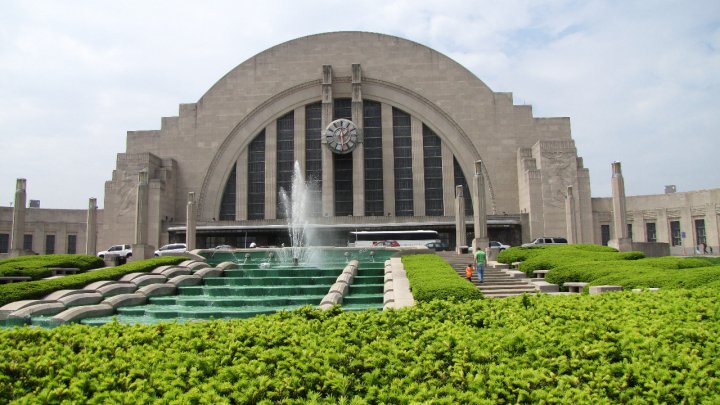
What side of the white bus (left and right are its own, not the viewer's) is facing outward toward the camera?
left

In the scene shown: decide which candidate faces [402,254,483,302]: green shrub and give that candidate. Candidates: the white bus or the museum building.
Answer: the museum building

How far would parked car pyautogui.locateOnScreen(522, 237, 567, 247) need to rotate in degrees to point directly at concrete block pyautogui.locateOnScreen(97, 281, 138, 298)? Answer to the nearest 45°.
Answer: approximately 45° to its left

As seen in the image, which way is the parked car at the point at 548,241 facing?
to the viewer's left

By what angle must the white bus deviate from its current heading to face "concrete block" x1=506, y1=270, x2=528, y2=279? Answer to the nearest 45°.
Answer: approximately 90° to its left

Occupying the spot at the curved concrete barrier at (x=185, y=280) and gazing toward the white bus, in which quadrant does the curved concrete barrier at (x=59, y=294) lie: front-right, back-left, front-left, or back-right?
back-left

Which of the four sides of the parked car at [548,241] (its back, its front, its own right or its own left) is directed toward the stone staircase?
left

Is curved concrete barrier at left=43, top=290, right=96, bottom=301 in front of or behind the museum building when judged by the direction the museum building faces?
in front

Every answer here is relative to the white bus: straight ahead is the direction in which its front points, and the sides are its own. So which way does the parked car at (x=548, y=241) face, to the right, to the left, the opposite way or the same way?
the same way

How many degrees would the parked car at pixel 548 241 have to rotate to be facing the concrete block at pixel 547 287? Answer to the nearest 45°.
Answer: approximately 90° to its left

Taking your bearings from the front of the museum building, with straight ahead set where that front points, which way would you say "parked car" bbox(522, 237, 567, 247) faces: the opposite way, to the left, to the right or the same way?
to the right

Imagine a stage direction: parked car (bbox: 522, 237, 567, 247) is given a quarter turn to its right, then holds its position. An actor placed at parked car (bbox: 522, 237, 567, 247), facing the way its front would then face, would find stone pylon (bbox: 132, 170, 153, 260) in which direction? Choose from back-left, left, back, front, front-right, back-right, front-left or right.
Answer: back-left

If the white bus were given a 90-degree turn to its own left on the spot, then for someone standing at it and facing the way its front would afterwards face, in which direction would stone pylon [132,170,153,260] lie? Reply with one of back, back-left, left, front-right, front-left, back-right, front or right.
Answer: front-right

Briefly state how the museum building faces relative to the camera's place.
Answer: facing the viewer

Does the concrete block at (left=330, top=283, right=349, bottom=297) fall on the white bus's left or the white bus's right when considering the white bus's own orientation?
on its left

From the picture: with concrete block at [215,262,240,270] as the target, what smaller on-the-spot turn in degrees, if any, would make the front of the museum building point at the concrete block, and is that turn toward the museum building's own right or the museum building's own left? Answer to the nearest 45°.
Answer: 0° — it already faces it

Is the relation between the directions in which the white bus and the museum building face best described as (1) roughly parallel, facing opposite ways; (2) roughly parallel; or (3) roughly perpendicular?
roughly perpendicular
